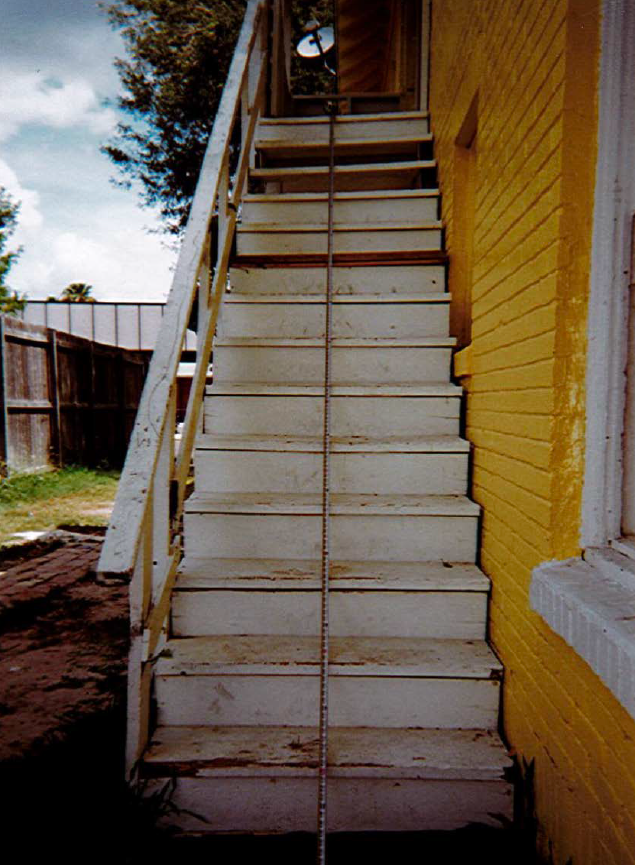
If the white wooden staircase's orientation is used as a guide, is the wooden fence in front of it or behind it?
behind

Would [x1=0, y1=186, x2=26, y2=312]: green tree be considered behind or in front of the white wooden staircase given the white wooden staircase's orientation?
behind

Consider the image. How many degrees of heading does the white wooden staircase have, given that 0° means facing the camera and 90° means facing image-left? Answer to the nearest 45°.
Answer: approximately 0°

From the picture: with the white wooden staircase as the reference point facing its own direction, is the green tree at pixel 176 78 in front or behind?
behind
